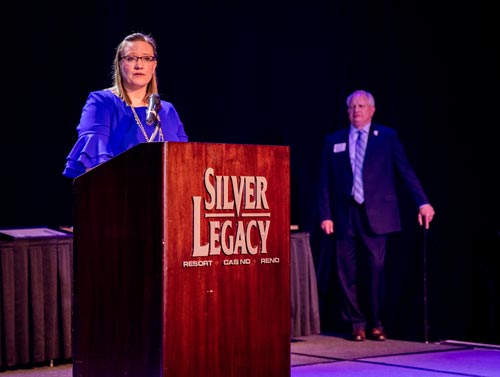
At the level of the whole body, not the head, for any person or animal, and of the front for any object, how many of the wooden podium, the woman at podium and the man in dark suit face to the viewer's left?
0

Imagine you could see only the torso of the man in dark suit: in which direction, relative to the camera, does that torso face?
toward the camera

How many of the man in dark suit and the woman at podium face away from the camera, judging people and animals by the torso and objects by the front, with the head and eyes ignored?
0

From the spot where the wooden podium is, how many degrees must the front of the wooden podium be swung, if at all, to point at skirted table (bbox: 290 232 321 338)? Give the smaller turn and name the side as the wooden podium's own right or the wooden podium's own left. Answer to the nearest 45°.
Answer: approximately 135° to the wooden podium's own left

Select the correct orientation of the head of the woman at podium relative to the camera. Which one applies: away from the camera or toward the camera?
toward the camera

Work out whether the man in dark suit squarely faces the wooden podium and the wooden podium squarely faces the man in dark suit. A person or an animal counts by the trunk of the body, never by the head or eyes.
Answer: no

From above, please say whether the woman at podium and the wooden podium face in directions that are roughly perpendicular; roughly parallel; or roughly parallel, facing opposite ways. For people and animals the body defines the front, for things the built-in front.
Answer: roughly parallel

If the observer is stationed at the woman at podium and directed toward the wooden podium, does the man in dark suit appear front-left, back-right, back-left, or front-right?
back-left

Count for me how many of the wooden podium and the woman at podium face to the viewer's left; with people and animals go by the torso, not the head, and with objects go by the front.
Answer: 0

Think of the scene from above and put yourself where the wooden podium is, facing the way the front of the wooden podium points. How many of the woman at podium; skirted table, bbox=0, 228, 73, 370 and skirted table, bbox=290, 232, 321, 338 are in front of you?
0

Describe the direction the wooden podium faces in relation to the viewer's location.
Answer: facing the viewer and to the right of the viewer

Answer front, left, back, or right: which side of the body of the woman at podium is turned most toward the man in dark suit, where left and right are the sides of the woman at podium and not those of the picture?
left

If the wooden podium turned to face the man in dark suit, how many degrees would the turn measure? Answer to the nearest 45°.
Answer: approximately 135° to its left

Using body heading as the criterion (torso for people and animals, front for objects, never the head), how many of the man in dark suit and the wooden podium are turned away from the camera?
0
